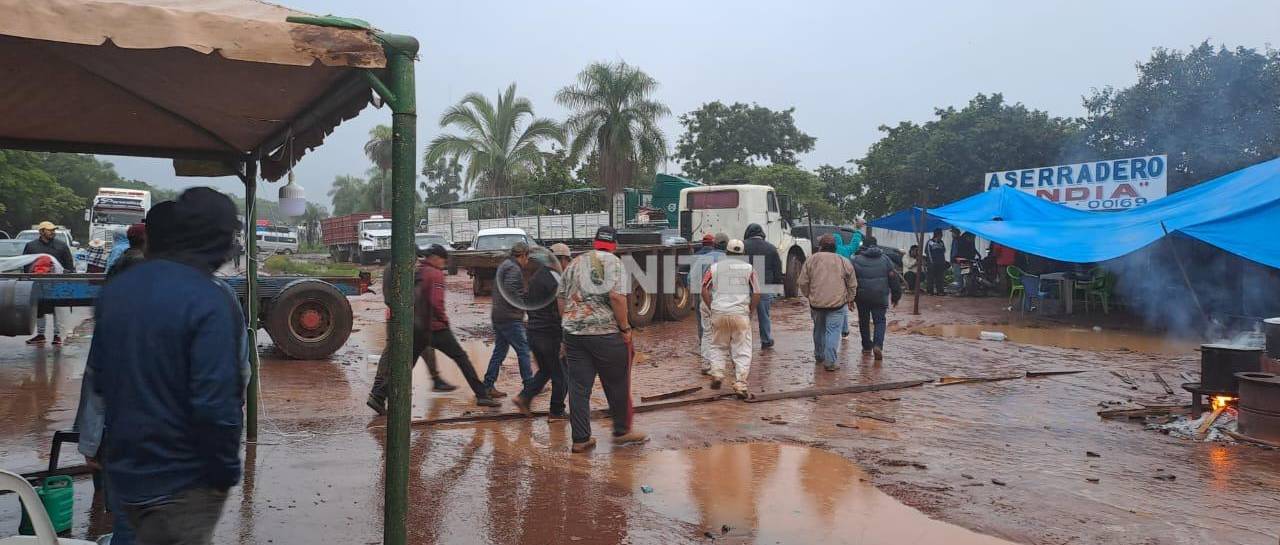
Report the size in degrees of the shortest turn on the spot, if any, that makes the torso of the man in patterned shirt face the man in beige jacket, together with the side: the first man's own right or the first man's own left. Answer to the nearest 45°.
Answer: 0° — they already face them

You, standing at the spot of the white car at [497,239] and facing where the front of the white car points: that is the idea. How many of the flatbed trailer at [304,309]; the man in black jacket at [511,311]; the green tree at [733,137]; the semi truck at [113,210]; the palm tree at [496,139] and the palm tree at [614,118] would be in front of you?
2

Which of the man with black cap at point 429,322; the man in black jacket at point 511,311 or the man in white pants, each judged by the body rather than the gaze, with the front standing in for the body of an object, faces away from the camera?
the man in white pants

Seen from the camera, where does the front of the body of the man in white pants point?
away from the camera

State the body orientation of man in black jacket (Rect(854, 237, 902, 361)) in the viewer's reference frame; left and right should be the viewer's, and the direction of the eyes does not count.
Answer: facing away from the viewer

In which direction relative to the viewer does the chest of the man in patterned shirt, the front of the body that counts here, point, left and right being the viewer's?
facing away from the viewer and to the right of the viewer

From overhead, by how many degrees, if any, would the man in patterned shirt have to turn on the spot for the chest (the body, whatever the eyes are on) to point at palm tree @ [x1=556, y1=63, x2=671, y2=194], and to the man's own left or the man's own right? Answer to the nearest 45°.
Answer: approximately 45° to the man's own left

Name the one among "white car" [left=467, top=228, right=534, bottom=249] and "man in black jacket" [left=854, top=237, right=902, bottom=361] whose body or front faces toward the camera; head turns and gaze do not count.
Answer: the white car

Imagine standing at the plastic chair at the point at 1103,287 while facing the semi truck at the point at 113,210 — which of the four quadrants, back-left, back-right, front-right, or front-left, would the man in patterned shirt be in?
front-left

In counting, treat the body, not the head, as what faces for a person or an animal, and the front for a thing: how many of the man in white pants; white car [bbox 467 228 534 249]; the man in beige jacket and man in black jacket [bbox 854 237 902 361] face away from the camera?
3

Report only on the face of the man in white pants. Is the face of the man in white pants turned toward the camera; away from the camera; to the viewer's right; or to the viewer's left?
away from the camera

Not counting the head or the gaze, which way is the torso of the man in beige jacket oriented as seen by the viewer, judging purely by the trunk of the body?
away from the camera

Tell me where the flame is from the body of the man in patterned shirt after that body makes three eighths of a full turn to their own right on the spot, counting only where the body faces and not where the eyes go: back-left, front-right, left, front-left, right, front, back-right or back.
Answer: left

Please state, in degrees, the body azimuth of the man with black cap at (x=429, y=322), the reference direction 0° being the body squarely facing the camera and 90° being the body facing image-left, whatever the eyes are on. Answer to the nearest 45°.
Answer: approximately 270°

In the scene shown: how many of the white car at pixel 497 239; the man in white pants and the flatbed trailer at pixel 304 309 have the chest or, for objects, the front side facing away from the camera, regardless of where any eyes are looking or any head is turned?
1

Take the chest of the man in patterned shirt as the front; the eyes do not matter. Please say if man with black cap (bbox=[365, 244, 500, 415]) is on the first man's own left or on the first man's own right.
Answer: on the first man's own left
